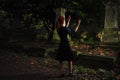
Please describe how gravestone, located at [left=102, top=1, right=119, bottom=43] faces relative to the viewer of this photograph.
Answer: facing the viewer
